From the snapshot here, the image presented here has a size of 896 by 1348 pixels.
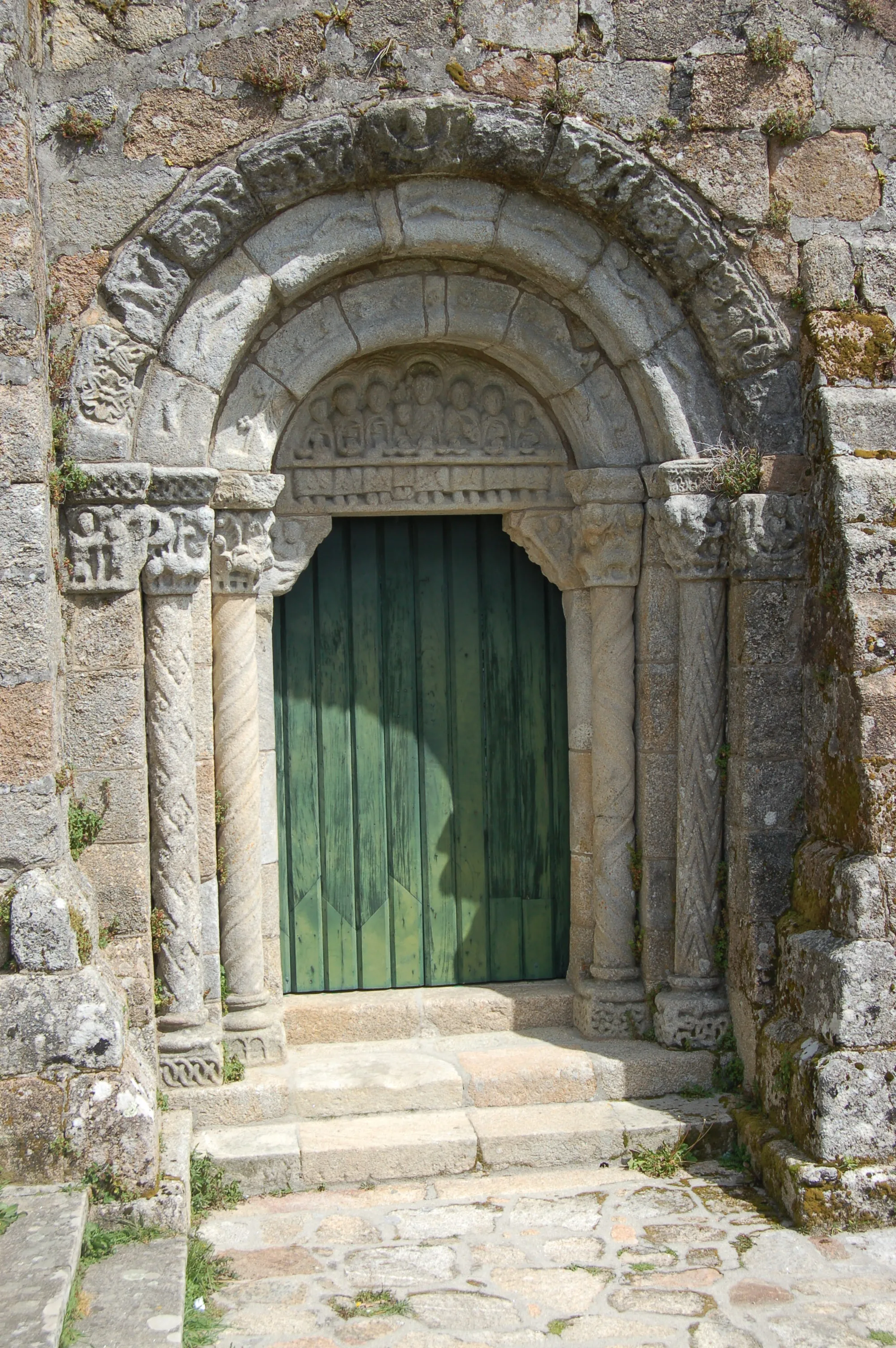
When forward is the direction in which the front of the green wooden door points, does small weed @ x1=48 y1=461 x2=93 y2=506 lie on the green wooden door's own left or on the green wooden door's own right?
on the green wooden door's own right

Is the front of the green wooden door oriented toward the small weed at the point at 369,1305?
yes

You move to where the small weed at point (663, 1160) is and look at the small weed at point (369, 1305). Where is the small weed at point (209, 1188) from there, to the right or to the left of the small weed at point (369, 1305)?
right

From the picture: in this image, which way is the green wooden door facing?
toward the camera
